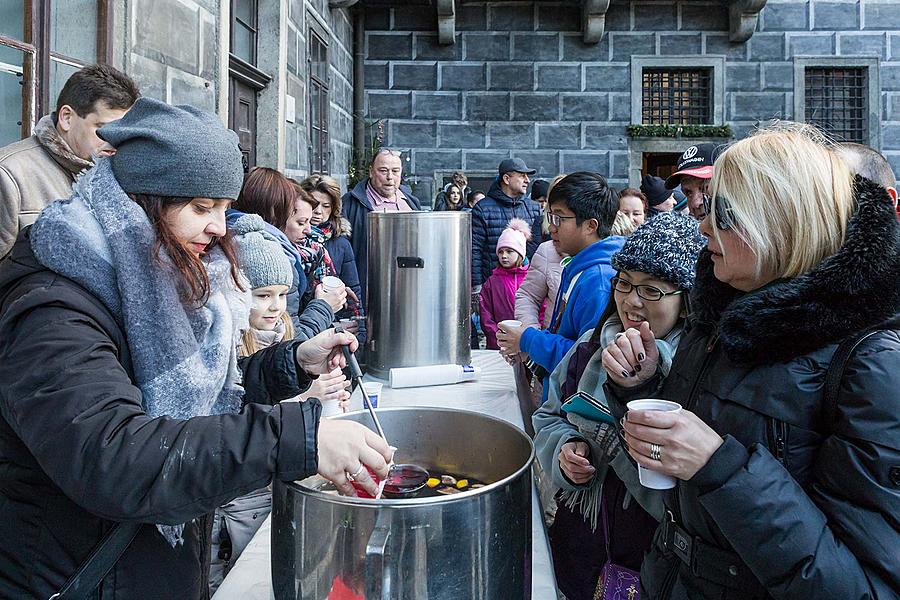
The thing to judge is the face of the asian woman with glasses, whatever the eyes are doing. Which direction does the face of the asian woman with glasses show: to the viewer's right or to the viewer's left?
to the viewer's left

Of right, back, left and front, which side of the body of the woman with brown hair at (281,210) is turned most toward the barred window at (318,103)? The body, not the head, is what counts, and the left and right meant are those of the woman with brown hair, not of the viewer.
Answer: left

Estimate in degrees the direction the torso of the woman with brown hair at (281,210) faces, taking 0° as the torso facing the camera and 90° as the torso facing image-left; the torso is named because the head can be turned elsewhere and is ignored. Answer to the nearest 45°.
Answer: approximately 270°

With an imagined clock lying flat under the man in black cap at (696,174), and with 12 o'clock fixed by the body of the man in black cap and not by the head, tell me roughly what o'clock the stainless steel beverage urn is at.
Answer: The stainless steel beverage urn is roughly at 12 o'clock from the man in black cap.

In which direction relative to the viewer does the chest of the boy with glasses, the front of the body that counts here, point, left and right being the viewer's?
facing to the left of the viewer

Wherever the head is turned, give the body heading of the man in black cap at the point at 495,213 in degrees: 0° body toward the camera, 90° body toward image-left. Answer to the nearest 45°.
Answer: approximately 315°

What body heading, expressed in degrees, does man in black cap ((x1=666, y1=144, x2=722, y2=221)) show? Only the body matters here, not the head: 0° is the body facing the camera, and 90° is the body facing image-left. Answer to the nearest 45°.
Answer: approximately 45°

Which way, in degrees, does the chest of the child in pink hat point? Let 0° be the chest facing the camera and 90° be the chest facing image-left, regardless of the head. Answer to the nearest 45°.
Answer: approximately 45°

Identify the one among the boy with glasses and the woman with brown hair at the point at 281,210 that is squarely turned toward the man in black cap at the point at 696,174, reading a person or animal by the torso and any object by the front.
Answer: the woman with brown hair

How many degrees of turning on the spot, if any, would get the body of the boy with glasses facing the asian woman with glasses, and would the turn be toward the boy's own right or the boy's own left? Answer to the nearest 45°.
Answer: approximately 90° to the boy's own left

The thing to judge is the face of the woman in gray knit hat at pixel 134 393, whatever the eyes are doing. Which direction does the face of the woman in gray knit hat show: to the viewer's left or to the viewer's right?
to the viewer's right
